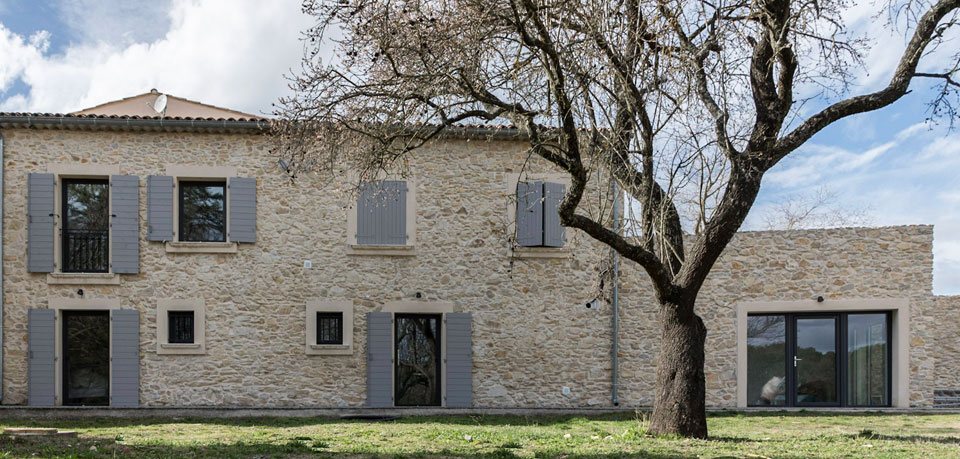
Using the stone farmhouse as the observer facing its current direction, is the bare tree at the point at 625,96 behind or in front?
in front

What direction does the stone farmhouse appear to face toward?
toward the camera
